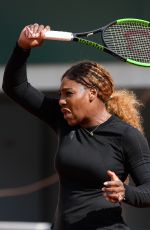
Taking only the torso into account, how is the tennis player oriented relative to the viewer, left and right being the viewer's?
facing the viewer and to the left of the viewer
